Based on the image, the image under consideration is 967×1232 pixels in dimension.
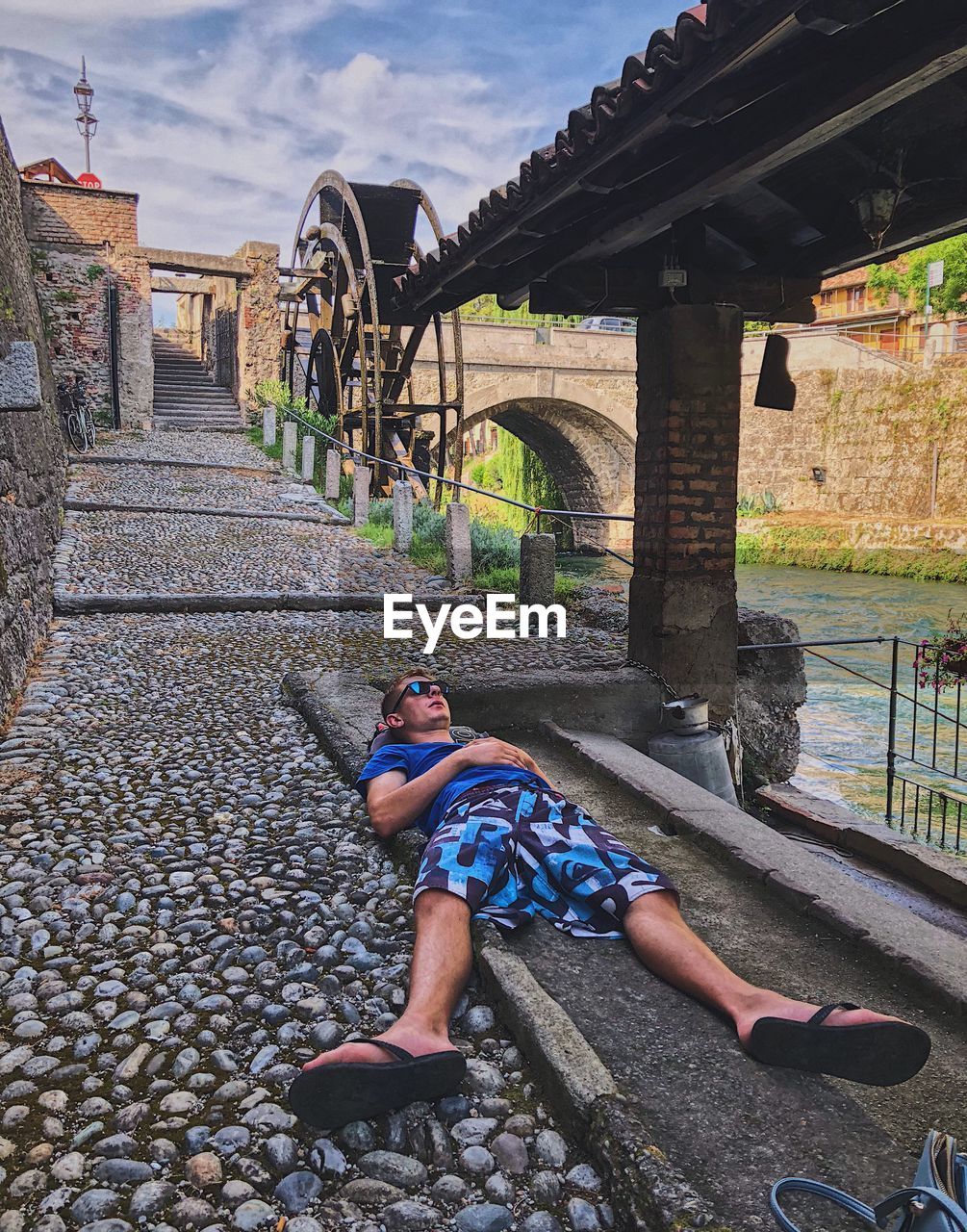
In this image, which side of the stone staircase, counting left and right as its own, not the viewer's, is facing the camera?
front

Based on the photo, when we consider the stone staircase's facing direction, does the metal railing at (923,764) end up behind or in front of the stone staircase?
in front

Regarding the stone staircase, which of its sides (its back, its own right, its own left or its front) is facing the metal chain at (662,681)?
front

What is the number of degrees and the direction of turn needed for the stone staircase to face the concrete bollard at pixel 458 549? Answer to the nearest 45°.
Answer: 0° — it already faces it

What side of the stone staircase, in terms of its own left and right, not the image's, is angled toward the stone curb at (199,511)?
front

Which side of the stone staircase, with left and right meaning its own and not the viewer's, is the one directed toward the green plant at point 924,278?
left

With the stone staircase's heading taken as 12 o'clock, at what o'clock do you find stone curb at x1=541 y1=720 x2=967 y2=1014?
The stone curb is roughly at 12 o'clock from the stone staircase.

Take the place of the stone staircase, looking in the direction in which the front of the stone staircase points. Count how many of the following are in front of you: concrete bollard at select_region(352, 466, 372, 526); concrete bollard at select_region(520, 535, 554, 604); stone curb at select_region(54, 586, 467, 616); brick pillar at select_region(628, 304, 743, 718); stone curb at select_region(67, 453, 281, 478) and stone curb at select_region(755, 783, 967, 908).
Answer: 6

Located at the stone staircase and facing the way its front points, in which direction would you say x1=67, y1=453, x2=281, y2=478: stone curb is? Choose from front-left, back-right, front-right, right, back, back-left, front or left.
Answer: front

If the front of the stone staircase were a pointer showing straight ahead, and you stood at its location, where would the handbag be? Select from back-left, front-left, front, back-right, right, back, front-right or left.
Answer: front

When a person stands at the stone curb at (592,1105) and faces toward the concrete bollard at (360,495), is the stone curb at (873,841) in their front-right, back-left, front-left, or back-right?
front-right

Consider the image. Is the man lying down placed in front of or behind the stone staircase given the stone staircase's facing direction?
in front

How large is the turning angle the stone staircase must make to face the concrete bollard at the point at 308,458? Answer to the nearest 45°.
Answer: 0° — it already faces it

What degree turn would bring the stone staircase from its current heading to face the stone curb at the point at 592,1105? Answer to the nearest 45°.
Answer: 0° — it already faces it
